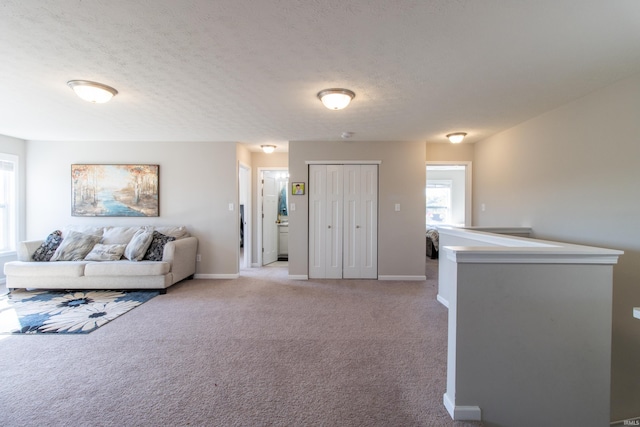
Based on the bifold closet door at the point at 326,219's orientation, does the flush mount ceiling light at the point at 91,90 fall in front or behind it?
in front

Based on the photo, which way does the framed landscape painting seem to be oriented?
toward the camera

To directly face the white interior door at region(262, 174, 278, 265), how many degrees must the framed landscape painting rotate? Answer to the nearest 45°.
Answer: approximately 90° to its left

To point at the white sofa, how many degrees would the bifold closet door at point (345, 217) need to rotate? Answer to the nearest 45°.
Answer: approximately 90° to its right

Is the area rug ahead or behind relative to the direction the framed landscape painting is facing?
ahead

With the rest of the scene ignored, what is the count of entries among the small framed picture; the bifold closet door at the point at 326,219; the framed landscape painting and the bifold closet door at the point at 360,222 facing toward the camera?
4

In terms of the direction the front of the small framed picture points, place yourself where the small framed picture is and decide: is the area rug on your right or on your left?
on your right

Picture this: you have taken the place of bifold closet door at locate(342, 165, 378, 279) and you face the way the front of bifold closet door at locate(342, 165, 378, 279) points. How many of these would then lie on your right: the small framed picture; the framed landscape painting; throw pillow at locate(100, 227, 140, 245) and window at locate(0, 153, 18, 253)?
4

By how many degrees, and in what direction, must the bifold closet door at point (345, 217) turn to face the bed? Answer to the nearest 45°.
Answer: approximately 135° to its left

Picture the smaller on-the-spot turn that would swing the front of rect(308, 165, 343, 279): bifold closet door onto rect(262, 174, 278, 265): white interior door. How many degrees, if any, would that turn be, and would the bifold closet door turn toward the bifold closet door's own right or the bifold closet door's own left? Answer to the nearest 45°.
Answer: approximately 135° to the bifold closet door's own right

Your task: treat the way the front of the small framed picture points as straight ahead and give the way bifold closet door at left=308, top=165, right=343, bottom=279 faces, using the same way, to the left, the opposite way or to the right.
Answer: the same way

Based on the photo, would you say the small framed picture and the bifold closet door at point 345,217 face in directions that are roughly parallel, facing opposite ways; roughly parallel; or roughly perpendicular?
roughly parallel

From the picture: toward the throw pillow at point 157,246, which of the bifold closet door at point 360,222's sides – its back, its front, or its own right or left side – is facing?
right

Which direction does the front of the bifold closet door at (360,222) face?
toward the camera

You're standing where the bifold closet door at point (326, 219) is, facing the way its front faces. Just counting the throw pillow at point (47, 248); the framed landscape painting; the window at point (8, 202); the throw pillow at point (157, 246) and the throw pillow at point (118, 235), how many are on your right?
5

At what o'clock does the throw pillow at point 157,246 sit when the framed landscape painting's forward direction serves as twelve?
The throw pillow is roughly at 11 o'clock from the framed landscape painting.

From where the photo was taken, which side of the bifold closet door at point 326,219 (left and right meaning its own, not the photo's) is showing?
front
